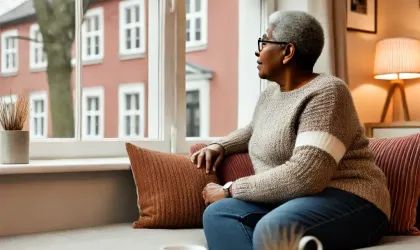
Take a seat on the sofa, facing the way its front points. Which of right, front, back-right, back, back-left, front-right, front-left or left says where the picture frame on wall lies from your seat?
back-left

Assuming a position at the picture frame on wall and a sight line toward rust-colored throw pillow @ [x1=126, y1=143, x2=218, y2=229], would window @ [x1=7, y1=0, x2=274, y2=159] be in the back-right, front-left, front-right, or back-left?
front-right

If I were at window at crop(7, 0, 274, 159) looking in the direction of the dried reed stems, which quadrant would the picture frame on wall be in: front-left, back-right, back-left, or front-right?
back-left

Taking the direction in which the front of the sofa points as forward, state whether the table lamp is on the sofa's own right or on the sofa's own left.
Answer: on the sofa's own left

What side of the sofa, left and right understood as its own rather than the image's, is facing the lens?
front

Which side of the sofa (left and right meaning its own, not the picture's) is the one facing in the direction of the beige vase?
right
